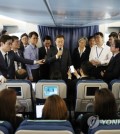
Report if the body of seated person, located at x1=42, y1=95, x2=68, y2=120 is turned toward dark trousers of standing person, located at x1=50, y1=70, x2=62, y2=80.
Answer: yes

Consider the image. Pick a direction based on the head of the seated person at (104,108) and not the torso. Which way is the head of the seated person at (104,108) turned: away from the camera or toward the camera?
away from the camera

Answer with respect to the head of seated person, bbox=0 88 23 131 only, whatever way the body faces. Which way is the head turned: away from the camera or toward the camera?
away from the camera

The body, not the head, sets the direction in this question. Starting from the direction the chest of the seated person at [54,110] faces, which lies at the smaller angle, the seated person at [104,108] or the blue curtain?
the blue curtain

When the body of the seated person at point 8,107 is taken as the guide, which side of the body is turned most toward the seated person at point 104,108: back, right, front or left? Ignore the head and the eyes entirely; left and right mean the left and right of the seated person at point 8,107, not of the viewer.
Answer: right

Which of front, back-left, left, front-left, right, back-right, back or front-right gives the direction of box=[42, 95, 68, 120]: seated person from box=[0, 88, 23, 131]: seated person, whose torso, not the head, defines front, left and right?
right

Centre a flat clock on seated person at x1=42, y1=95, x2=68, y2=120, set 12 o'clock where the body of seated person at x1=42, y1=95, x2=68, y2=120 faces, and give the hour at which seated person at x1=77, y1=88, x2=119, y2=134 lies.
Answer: seated person at x1=77, y1=88, x2=119, y2=134 is roughly at 3 o'clock from seated person at x1=42, y1=95, x2=68, y2=120.

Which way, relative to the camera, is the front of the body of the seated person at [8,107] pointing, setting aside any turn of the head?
away from the camera

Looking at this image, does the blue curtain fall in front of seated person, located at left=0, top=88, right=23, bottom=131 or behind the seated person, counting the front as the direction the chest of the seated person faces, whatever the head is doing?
in front

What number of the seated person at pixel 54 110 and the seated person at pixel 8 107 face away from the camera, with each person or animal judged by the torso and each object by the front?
2

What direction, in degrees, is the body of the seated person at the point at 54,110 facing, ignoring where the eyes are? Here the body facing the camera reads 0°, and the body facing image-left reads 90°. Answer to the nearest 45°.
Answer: approximately 180°

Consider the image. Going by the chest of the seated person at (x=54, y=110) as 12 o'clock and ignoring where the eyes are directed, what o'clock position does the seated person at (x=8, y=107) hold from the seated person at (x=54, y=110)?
the seated person at (x=8, y=107) is roughly at 9 o'clock from the seated person at (x=54, y=110).

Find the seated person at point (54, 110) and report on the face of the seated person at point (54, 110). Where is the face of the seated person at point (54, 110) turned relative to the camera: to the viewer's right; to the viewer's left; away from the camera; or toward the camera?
away from the camera
